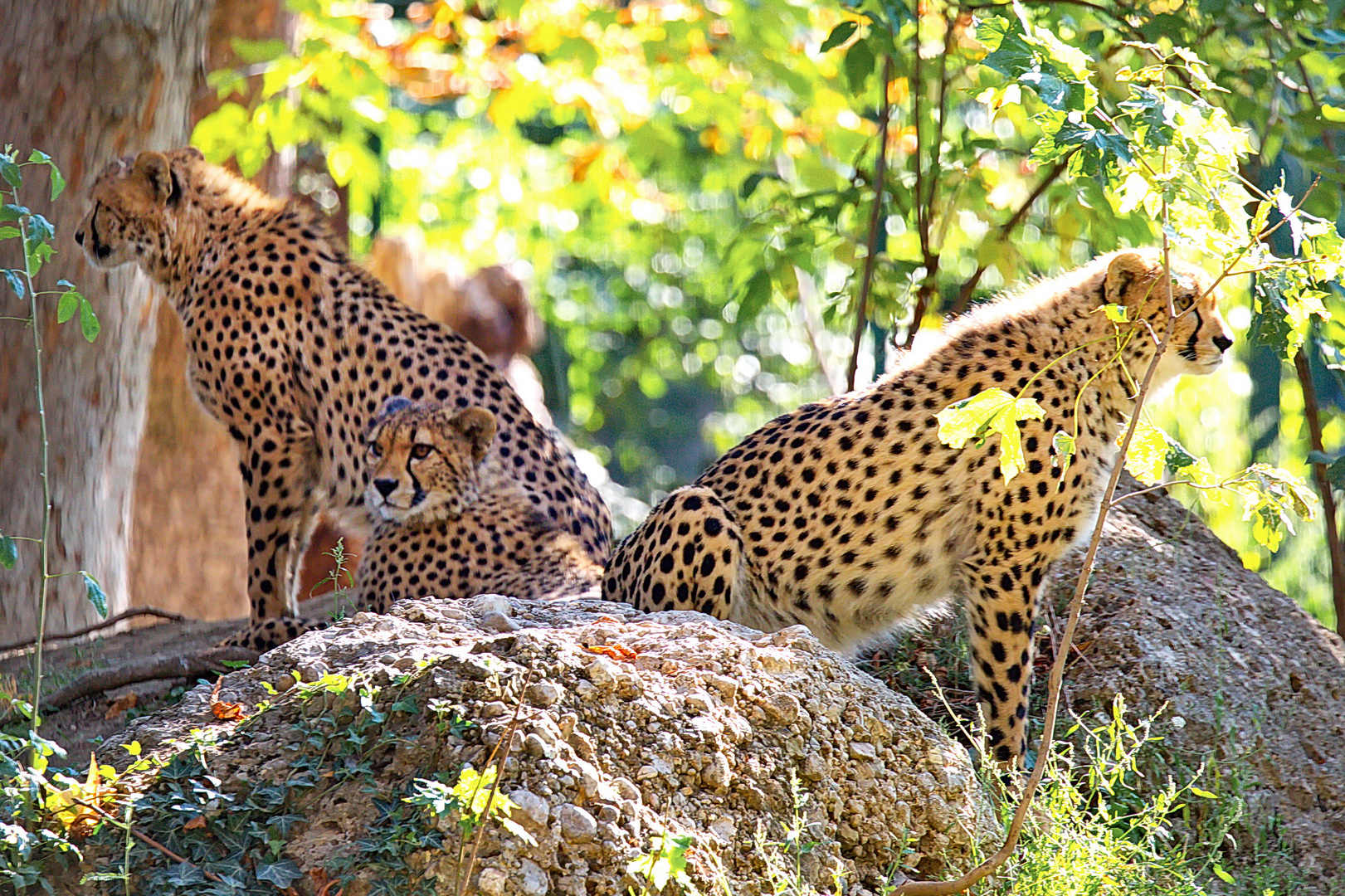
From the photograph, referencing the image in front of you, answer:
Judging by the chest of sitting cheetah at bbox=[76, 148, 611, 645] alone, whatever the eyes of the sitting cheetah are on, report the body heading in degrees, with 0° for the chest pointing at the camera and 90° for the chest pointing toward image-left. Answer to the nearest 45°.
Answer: approximately 90°

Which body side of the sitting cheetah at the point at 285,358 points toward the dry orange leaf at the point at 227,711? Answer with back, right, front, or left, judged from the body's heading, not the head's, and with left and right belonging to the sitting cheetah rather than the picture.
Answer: left

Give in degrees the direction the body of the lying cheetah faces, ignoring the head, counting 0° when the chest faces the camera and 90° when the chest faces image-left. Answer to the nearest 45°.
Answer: approximately 45°

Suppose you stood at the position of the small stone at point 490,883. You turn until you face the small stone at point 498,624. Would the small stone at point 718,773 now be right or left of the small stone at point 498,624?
right

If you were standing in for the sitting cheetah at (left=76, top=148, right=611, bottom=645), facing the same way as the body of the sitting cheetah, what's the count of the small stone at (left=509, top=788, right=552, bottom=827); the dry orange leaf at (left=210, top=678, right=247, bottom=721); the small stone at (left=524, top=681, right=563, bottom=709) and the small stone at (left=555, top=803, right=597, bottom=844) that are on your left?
4

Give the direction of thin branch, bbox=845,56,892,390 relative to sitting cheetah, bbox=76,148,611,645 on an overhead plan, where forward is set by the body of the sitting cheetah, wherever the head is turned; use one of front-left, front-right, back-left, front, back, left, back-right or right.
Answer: back

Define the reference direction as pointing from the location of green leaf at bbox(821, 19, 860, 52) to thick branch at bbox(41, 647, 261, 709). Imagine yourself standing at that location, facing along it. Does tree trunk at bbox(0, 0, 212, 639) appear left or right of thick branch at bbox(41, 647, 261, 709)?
right

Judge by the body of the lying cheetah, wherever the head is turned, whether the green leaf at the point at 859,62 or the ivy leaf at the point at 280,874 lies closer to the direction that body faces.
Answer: the ivy leaf
